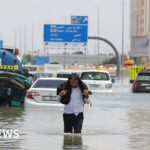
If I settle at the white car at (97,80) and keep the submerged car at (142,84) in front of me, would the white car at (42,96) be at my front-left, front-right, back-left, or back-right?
back-right

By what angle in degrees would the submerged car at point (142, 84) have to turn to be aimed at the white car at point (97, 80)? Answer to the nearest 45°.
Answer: approximately 135° to its left

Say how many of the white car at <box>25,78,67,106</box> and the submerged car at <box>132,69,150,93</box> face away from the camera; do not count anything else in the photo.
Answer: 2

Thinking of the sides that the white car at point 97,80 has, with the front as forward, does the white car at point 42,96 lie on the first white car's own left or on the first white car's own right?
on the first white car's own right

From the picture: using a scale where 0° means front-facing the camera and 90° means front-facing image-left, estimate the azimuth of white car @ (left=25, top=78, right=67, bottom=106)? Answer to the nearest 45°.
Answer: approximately 180°

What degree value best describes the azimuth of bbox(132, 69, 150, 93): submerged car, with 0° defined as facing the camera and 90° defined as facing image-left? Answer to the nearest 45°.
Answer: approximately 180°

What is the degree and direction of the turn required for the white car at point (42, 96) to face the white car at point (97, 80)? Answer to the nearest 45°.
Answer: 0° — it already faces it

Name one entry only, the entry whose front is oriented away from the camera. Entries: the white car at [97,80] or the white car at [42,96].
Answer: the white car at [42,96]
